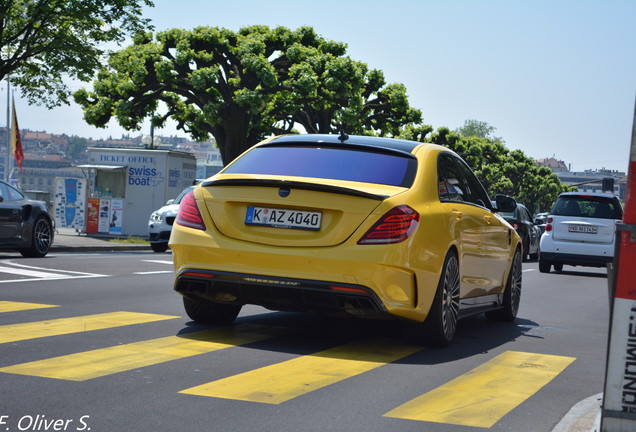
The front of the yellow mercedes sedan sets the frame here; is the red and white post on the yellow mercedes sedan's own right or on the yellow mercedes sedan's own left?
on the yellow mercedes sedan's own right

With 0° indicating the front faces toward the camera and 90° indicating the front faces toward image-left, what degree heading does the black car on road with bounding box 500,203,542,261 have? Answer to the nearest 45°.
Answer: approximately 225°

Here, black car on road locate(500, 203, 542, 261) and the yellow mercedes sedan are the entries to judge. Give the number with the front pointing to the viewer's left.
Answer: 0

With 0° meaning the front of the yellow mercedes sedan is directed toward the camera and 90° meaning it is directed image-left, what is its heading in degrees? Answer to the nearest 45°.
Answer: approximately 225°

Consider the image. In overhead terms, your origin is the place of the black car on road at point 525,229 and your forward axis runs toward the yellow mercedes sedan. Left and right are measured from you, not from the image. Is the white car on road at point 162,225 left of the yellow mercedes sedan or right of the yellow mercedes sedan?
right

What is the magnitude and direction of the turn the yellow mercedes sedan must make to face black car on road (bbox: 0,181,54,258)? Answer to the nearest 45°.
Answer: approximately 90° to its left

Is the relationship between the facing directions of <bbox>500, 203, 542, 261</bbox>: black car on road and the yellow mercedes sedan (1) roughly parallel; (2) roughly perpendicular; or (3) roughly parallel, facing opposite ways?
roughly parallel

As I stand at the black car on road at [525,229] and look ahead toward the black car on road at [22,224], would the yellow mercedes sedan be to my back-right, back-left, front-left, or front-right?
front-left

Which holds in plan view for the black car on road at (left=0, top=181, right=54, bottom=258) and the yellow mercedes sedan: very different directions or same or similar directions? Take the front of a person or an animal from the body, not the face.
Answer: very different directions

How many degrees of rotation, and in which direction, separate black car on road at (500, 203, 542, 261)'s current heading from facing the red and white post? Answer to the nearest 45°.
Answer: approximately 135° to its right

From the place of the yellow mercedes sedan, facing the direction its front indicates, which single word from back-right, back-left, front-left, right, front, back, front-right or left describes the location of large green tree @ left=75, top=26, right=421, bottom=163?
front-left

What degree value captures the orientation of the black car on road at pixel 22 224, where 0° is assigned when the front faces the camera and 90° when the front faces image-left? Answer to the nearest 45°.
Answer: approximately 45°
